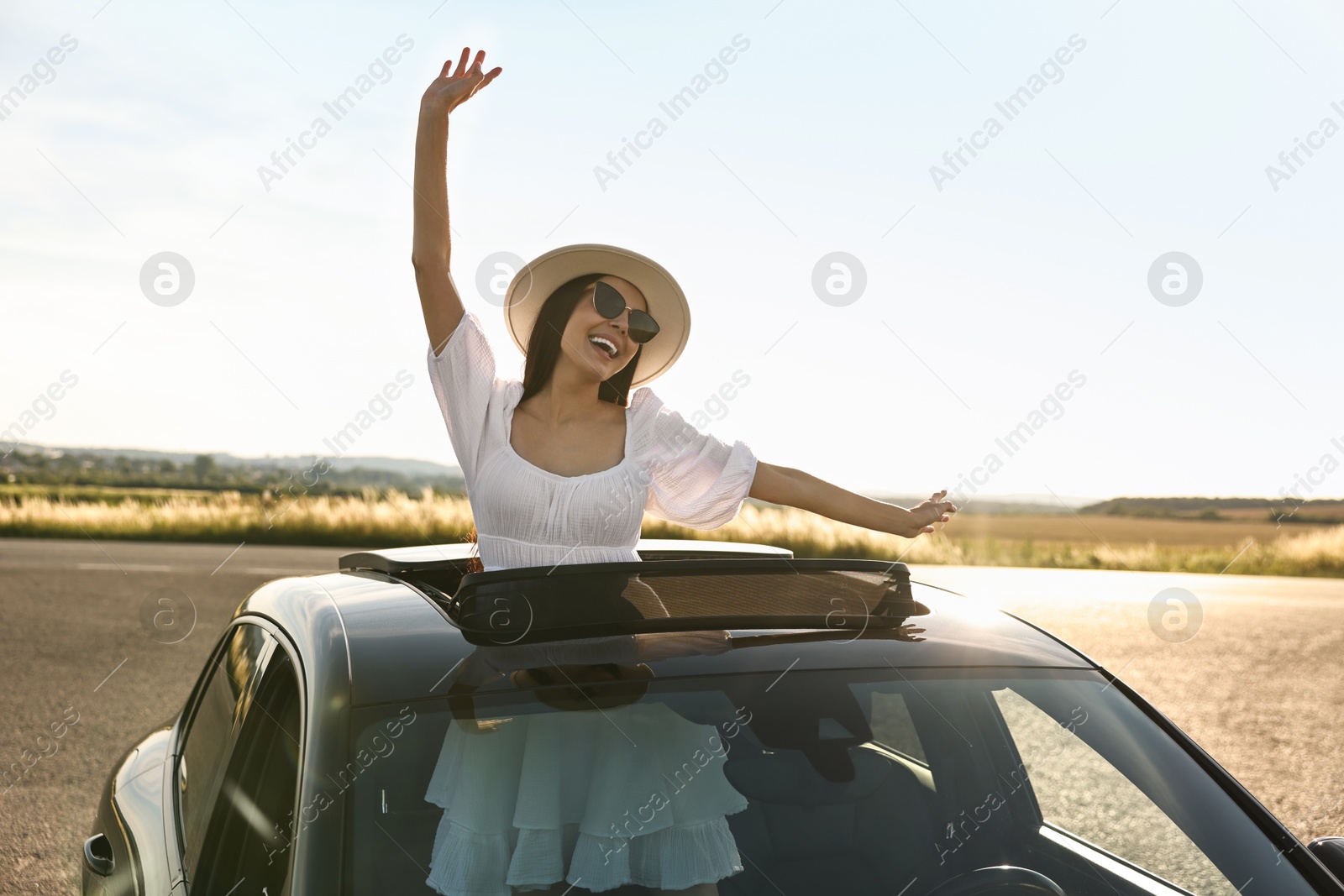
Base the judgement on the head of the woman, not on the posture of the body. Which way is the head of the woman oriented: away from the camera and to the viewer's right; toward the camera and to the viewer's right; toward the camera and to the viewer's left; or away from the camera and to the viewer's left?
toward the camera and to the viewer's right

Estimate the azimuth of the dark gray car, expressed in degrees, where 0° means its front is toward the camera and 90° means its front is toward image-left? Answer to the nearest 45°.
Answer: approximately 315°

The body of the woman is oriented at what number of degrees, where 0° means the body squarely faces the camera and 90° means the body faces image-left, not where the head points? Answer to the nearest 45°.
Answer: approximately 0°
